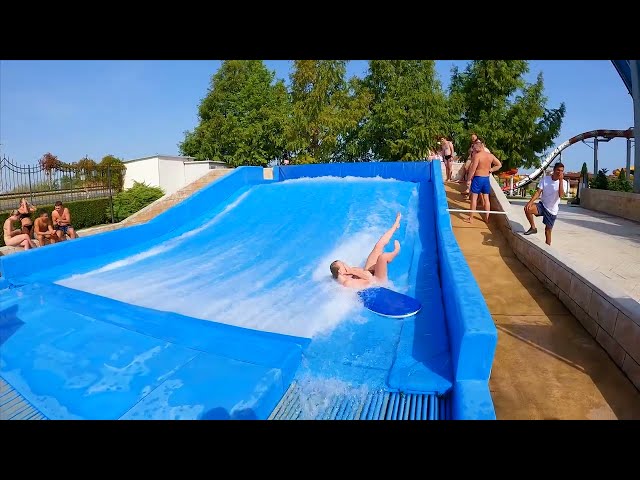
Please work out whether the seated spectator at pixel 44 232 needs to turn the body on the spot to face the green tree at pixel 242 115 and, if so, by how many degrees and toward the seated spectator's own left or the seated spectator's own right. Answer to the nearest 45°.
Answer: approximately 90° to the seated spectator's own left

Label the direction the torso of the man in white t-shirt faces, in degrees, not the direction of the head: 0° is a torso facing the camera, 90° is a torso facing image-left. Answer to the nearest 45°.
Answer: approximately 45°

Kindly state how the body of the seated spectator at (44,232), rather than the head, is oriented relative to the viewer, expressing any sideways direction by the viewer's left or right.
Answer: facing the viewer and to the right of the viewer

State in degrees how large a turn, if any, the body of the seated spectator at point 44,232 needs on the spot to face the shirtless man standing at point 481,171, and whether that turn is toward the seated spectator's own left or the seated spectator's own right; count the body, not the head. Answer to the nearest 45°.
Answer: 0° — they already face them

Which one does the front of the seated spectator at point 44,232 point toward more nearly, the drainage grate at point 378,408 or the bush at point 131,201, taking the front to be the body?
the drainage grate

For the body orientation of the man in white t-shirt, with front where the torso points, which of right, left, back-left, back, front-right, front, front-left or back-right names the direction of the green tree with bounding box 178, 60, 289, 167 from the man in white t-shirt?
right

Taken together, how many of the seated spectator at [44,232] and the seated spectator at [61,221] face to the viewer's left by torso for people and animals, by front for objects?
0

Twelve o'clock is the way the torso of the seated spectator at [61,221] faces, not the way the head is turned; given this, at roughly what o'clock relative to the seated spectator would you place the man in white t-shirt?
The man in white t-shirt is roughly at 12 o'clock from the seated spectator.

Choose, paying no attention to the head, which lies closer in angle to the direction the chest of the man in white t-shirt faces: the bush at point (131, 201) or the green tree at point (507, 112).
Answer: the bush

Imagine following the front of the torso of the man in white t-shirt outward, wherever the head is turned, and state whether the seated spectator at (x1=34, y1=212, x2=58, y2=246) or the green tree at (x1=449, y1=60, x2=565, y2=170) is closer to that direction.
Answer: the seated spectator

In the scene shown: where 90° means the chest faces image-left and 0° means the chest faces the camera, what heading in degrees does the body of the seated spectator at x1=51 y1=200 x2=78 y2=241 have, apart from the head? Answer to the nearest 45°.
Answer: approximately 315°

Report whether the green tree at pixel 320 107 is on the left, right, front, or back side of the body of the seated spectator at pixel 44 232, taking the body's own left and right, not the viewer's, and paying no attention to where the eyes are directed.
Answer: left

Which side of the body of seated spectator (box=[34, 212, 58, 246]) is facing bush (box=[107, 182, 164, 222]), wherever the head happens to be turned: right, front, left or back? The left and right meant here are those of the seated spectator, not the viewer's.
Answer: left
